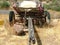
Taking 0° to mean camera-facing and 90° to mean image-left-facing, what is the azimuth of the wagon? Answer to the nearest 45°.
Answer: approximately 0°
